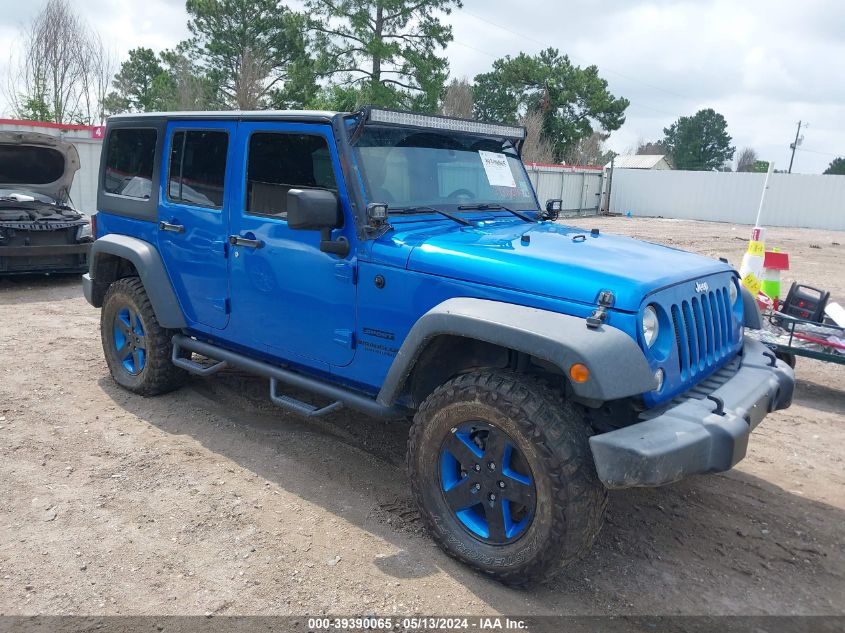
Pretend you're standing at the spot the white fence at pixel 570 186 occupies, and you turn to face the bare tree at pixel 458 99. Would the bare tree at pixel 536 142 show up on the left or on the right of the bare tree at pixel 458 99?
right

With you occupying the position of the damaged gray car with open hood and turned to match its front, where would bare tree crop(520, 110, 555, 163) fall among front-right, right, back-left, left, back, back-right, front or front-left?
back-left

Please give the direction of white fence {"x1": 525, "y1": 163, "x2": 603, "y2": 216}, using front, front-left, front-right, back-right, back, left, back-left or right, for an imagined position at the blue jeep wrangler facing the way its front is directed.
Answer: back-left

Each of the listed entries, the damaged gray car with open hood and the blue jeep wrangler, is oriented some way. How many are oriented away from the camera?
0

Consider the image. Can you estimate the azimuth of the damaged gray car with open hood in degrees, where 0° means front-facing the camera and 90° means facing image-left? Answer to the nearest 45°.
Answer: approximately 0°

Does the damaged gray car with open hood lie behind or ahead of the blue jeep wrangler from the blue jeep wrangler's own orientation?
behind

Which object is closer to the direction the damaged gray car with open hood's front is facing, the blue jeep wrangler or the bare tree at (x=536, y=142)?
the blue jeep wrangler

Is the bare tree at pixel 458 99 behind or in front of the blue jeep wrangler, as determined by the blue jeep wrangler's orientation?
behind

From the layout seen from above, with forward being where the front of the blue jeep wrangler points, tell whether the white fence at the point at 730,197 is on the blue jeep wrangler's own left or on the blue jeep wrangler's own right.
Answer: on the blue jeep wrangler's own left

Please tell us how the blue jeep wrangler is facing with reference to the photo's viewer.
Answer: facing the viewer and to the right of the viewer

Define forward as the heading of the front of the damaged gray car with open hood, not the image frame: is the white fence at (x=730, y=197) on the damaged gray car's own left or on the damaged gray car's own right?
on the damaged gray car's own left

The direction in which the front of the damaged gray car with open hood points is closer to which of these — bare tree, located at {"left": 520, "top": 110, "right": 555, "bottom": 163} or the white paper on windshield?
the white paper on windshield

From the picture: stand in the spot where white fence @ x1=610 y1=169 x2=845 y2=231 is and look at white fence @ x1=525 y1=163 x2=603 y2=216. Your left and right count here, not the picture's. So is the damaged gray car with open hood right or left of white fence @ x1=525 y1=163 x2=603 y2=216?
left

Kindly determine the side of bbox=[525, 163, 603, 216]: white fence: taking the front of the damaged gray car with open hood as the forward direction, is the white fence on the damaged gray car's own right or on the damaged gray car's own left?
on the damaged gray car's own left
